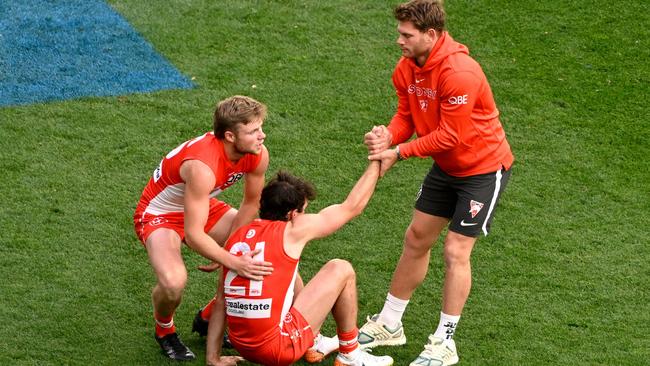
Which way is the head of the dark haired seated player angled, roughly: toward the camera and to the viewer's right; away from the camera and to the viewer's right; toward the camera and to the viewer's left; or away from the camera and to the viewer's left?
away from the camera and to the viewer's right

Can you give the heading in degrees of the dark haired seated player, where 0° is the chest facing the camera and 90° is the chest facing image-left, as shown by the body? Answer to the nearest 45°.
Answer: approximately 225°

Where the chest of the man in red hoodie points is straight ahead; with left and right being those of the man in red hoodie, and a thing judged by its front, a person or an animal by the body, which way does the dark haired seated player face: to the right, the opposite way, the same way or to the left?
the opposite way

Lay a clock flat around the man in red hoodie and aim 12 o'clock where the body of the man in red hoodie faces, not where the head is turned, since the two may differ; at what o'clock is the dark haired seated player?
The dark haired seated player is roughly at 12 o'clock from the man in red hoodie.

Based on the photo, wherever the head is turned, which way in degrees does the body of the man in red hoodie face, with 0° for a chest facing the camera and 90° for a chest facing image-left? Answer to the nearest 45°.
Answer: approximately 45°
